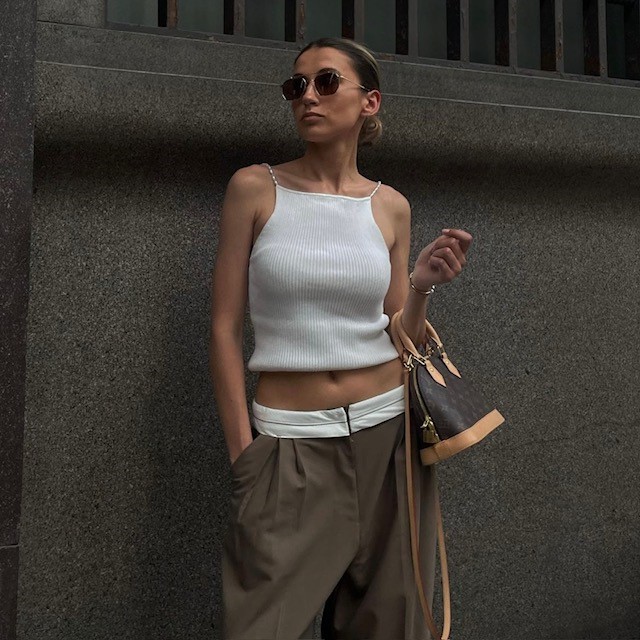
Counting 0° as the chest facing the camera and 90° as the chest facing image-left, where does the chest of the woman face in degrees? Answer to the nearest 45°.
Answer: approximately 0°

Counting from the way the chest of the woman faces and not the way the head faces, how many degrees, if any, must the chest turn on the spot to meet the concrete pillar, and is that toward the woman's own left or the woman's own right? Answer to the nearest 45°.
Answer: approximately 90° to the woman's own right
